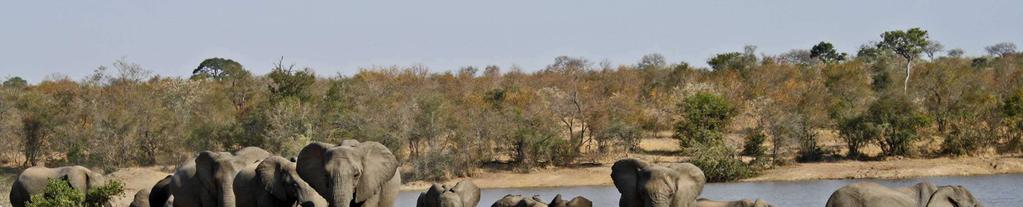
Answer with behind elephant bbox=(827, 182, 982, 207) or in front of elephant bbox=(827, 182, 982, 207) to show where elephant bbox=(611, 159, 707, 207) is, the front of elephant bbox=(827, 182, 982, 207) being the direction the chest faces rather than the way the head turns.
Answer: behind

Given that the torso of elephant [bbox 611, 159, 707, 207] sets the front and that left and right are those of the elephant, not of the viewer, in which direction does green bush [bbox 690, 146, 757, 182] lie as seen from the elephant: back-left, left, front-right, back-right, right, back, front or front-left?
back

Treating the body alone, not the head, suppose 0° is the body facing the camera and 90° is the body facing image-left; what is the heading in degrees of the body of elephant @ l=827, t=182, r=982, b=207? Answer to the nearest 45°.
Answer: approximately 270°

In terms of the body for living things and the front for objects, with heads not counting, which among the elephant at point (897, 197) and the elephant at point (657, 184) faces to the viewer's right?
the elephant at point (897, 197)

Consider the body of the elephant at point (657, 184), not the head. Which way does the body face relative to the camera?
toward the camera

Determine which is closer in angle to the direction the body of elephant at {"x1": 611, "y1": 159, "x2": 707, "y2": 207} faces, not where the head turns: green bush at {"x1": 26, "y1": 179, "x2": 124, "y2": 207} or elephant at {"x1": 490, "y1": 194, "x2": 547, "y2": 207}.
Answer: the green bush
